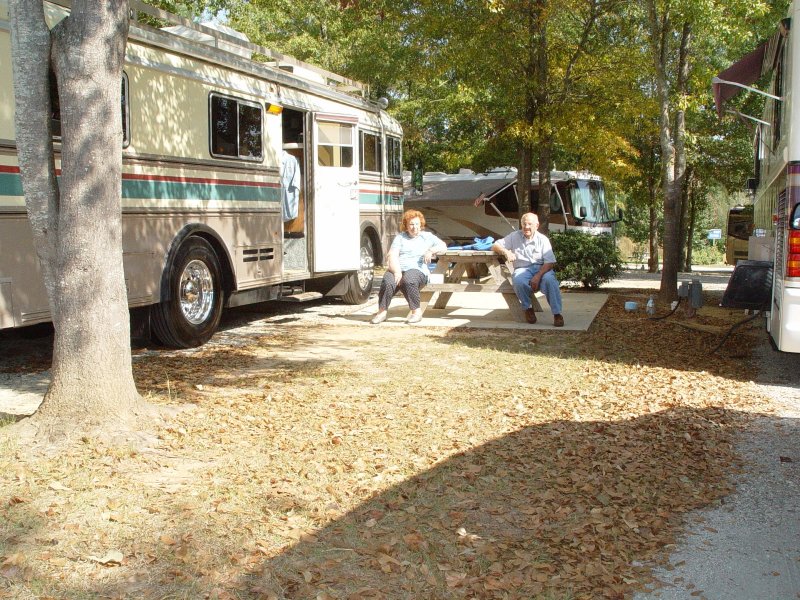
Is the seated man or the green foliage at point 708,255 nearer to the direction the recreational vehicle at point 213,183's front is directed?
the green foliage

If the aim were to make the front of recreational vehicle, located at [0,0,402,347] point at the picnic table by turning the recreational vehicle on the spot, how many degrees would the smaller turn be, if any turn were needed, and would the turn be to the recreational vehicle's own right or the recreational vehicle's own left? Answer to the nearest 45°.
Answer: approximately 45° to the recreational vehicle's own right

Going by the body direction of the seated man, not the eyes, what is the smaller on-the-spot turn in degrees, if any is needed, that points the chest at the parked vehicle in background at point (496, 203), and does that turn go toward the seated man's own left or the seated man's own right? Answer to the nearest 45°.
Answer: approximately 180°

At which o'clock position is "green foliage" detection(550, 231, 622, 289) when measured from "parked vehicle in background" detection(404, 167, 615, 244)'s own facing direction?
The green foliage is roughly at 1 o'clock from the parked vehicle in background.

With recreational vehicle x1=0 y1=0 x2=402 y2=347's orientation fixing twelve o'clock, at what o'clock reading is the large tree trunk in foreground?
The large tree trunk in foreground is roughly at 5 o'clock from the recreational vehicle.

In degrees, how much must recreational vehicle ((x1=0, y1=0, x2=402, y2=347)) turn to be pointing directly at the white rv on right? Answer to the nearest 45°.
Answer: approximately 90° to its right

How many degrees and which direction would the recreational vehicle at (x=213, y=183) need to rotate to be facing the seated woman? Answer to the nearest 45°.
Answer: approximately 45° to its right

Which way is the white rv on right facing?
away from the camera

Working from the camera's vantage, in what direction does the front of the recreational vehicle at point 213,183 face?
facing away from the viewer and to the right of the viewer

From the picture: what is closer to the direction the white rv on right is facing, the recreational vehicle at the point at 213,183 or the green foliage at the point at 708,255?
the green foliage

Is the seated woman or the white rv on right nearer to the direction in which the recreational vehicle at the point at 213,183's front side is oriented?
the seated woman

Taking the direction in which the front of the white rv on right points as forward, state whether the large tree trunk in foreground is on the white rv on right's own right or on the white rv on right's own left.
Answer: on the white rv on right's own left
